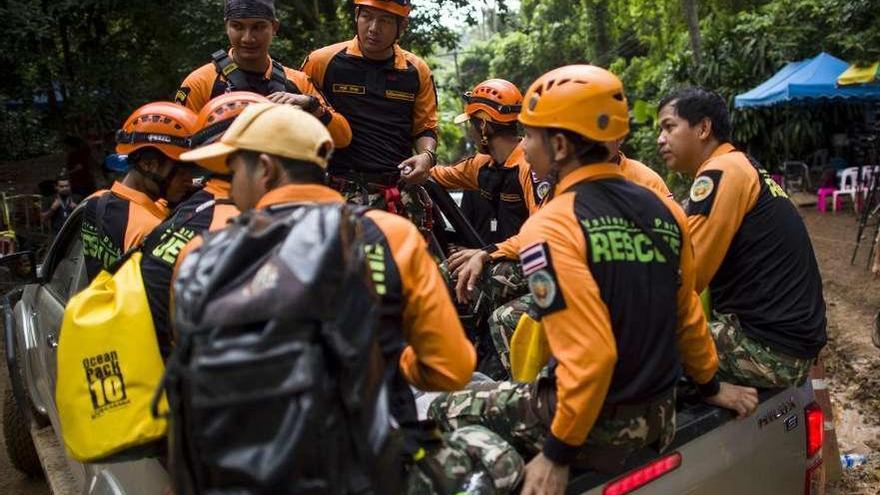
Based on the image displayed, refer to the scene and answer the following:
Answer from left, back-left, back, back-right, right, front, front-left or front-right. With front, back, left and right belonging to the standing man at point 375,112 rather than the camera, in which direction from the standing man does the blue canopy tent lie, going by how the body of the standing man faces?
back-left

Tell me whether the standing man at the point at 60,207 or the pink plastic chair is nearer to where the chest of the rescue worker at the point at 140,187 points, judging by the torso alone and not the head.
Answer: the pink plastic chair

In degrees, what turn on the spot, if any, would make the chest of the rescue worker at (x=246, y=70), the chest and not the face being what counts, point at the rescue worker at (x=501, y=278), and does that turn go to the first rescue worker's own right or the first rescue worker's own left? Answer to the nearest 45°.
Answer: approximately 45° to the first rescue worker's own left

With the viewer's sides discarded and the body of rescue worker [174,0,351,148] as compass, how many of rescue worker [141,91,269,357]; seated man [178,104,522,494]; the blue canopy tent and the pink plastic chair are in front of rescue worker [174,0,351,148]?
2

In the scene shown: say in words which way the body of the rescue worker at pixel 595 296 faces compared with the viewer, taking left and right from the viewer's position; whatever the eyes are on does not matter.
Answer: facing away from the viewer and to the left of the viewer

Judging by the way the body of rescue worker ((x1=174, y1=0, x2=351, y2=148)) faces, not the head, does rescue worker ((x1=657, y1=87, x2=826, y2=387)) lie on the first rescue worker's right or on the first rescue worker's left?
on the first rescue worker's left

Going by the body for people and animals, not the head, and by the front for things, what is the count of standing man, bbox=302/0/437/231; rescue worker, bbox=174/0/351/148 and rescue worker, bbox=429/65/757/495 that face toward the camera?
2

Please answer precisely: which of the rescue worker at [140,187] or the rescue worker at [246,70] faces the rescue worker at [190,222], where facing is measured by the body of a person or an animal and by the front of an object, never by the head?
the rescue worker at [246,70]

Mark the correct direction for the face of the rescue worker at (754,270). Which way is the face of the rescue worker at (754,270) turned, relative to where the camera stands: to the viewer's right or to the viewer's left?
to the viewer's left

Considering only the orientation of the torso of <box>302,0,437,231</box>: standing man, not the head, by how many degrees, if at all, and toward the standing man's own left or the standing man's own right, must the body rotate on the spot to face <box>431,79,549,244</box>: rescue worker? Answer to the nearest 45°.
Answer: approximately 90° to the standing man's own left

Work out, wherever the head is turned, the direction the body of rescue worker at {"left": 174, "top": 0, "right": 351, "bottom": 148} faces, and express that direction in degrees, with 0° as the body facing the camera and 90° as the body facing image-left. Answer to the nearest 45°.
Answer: approximately 0°
